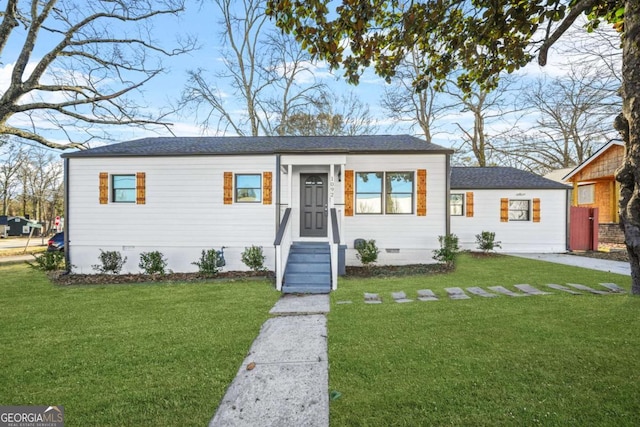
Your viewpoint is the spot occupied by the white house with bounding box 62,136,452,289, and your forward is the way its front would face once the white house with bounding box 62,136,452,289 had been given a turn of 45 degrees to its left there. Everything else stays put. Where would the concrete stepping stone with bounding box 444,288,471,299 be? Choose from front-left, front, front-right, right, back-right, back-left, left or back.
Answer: front

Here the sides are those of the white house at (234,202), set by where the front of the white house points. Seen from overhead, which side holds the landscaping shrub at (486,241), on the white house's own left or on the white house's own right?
on the white house's own left

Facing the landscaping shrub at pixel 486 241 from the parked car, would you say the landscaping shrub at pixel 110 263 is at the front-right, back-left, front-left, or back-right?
front-right

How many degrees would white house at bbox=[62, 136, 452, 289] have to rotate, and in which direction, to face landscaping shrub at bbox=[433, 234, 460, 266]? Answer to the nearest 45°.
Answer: approximately 90° to its left

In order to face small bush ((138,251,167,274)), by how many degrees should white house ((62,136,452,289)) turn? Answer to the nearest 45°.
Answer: approximately 90° to its right

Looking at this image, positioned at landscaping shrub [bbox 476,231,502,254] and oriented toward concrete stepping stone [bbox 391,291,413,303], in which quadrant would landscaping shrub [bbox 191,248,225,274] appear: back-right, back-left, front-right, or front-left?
front-right

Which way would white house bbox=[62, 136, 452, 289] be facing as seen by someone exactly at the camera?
facing the viewer

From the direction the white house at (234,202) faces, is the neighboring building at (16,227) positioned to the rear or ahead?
to the rear

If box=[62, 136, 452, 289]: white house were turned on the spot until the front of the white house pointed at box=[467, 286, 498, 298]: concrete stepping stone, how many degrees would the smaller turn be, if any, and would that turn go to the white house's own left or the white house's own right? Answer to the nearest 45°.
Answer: approximately 45° to the white house's own left

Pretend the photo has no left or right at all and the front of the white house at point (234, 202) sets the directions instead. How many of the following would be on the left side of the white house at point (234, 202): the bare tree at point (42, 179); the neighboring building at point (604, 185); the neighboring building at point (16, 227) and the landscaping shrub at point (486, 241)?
2

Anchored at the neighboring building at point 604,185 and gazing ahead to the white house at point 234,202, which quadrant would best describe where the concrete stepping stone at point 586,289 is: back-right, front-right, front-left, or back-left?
front-left

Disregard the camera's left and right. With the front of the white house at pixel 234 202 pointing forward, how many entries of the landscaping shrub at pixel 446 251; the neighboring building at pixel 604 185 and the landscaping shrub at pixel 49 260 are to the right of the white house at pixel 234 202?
1

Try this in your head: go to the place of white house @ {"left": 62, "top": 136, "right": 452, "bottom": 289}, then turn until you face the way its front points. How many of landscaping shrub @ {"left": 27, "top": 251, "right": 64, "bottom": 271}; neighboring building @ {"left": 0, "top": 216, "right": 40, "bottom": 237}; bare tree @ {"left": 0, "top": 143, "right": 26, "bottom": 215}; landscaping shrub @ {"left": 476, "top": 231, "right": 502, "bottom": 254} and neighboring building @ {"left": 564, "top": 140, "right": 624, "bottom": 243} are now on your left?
2

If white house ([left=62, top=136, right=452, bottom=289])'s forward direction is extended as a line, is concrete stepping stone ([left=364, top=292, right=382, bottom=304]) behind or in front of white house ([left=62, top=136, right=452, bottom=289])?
in front

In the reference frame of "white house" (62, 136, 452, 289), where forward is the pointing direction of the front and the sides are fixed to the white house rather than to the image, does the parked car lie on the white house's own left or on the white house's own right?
on the white house's own right

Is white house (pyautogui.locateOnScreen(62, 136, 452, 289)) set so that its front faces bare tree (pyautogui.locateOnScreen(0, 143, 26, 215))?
no

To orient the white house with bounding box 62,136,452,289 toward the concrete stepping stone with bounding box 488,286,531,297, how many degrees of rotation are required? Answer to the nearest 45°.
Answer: approximately 45° to its left

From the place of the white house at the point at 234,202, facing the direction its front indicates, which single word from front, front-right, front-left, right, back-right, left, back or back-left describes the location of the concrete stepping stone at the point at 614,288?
front-left

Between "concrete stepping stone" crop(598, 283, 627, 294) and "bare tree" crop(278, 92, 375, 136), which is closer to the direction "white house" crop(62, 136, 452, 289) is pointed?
the concrete stepping stone
